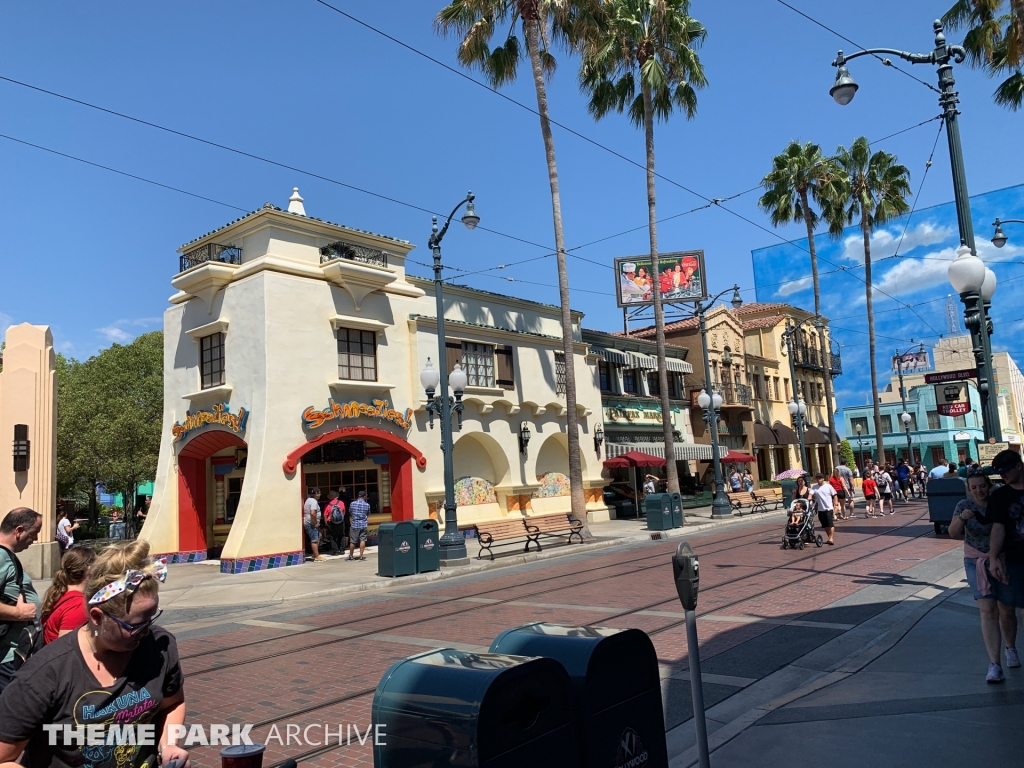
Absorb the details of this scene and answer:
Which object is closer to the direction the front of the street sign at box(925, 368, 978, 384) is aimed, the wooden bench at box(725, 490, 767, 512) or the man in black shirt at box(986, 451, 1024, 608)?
the man in black shirt

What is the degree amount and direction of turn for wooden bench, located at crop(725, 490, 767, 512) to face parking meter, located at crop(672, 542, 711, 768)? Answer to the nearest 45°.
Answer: approximately 45° to its right

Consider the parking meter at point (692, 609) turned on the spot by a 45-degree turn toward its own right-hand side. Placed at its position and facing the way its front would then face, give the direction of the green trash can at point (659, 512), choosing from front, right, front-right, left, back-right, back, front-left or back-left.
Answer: back

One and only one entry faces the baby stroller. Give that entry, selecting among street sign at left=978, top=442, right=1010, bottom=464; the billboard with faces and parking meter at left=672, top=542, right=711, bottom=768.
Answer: the billboard with faces

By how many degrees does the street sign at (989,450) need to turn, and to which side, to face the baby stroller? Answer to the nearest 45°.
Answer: approximately 135° to its right

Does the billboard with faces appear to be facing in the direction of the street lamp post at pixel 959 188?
yes

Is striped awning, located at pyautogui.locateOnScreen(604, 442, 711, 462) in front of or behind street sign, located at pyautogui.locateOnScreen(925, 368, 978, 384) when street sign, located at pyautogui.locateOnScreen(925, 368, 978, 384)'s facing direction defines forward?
behind

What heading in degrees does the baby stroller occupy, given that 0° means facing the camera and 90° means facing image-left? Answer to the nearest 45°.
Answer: approximately 45°
